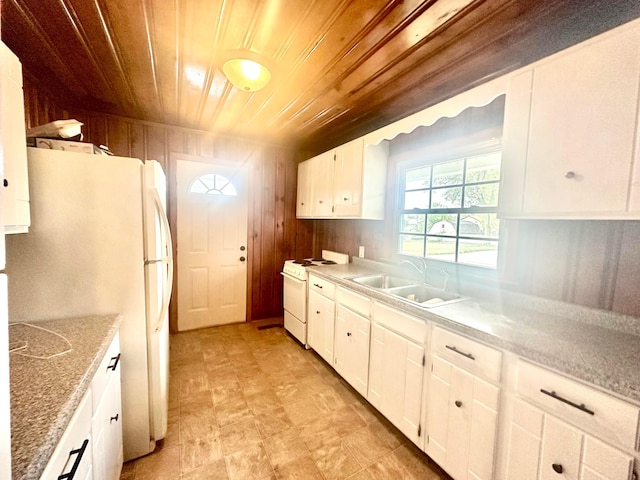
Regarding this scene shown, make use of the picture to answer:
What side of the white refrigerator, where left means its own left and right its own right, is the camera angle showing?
right

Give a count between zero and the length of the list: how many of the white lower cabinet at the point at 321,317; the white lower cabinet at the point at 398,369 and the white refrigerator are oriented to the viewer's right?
1

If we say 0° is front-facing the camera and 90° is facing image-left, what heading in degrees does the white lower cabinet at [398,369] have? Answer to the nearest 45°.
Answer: approximately 45°

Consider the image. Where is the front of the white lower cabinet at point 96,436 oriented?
to the viewer's right

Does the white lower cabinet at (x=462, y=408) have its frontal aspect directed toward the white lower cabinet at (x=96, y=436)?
yes

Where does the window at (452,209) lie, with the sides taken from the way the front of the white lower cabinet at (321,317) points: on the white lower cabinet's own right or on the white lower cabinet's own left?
on the white lower cabinet's own left

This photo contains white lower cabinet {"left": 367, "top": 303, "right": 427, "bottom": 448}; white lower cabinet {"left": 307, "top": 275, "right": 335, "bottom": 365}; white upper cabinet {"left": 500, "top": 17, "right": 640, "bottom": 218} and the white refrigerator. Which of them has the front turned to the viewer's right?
the white refrigerator

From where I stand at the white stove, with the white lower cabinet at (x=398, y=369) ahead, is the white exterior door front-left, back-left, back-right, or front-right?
back-right
